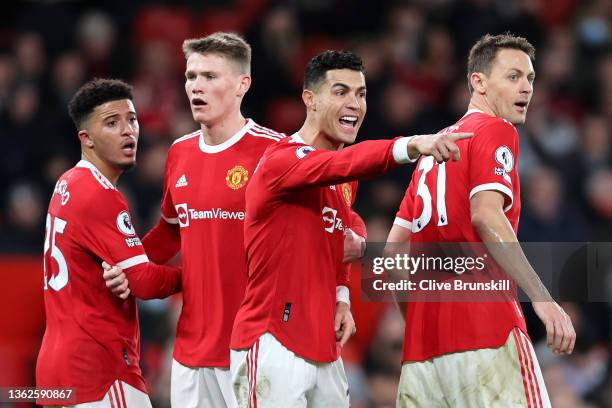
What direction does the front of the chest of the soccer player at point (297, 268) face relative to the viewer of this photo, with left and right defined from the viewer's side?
facing the viewer and to the right of the viewer

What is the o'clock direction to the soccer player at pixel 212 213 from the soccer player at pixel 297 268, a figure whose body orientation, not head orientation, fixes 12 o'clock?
the soccer player at pixel 212 213 is roughly at 6 o'clock from the soccer player at pixel 297 268.

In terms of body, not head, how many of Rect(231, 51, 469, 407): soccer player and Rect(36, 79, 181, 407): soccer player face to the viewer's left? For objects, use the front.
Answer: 0

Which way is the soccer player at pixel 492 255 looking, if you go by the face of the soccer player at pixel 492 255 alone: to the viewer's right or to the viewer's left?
to the viewer's right

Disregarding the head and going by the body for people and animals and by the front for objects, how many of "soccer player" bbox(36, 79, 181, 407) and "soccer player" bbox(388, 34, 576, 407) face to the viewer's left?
0

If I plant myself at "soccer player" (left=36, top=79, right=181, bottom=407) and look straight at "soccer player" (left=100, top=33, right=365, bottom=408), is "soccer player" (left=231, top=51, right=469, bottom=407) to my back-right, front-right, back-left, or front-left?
front-right

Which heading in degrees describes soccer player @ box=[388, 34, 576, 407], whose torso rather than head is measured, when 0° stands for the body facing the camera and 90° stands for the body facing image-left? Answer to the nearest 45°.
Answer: approximately 225°

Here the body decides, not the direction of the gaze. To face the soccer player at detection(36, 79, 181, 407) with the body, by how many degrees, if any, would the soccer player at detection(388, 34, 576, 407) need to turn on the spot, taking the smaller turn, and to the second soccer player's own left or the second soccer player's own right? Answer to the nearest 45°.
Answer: approximately 135° to the second soccer player's own left

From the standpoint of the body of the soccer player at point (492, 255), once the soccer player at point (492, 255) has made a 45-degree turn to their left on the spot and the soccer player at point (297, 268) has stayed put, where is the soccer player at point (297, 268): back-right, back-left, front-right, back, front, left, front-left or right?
left

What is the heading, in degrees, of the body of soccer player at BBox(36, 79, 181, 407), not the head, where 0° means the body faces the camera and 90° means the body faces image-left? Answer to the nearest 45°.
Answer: approximately 225°
